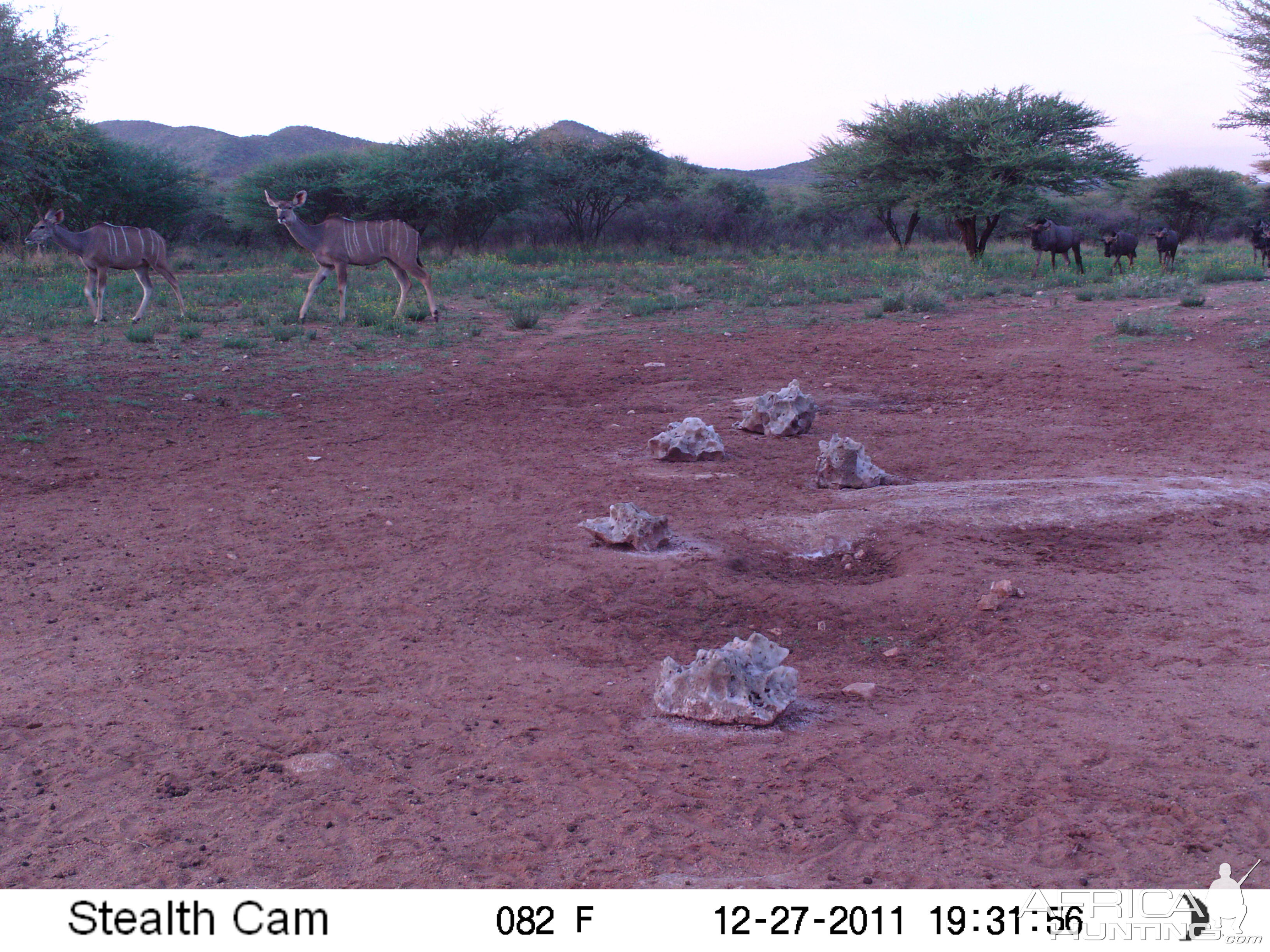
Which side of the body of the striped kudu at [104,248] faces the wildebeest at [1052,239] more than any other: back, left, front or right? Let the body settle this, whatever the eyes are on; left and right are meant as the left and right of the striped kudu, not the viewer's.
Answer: back

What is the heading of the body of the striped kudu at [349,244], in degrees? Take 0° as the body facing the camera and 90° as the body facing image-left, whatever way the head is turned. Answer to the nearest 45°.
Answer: approximately 90°

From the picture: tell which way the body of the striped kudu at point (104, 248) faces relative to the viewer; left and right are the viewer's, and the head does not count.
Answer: facing to the left of the viewer

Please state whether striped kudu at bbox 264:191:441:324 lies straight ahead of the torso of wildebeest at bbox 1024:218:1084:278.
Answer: yes

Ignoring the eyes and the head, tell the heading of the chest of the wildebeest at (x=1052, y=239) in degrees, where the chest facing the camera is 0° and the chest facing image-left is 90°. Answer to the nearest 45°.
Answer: approximately 45°

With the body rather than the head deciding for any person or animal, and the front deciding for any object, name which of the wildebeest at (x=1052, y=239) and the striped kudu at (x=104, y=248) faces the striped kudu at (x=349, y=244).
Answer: the wildebeest

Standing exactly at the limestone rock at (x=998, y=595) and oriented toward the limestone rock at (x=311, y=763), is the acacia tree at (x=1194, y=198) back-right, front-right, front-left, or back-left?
back-right

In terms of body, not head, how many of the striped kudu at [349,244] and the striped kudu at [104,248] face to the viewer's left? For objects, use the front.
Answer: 2

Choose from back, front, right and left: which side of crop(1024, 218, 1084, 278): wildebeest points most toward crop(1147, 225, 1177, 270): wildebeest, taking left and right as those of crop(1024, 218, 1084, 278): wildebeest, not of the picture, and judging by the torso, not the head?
back
